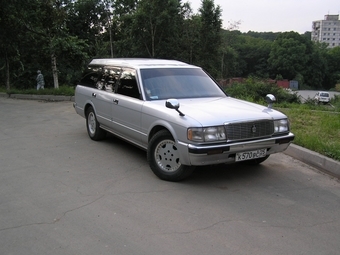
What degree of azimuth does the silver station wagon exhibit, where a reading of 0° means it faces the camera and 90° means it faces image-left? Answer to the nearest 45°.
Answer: approximately 315°

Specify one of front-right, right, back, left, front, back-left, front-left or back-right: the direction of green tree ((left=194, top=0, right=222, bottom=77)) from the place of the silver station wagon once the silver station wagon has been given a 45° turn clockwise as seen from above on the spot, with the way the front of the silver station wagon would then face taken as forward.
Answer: back
